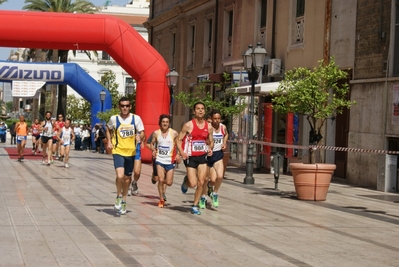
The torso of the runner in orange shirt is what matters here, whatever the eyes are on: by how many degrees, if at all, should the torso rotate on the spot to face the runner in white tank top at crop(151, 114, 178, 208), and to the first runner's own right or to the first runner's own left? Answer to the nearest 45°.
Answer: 0° — they already face them

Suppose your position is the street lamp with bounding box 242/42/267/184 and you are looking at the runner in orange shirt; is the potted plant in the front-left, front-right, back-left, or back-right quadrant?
back-left

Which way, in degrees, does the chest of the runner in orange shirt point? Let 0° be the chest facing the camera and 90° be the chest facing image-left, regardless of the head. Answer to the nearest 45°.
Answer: approximately 0°

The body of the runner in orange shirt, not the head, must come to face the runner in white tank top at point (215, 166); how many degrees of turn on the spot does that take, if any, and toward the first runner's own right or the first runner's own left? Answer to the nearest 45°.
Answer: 0° — they already face them

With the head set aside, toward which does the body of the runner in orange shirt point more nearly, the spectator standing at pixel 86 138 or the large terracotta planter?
the large terracotta planter

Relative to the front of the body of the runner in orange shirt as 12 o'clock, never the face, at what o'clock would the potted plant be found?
The potted plant is roughly at 11 o'clock from the runner in orange shirt.

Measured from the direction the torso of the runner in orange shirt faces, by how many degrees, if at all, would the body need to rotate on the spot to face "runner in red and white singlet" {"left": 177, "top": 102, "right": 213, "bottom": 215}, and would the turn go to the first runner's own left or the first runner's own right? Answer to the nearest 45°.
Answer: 0° — they already face them

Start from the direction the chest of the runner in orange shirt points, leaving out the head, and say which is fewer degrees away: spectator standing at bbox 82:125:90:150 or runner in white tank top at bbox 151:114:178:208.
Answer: the runner in white tank top

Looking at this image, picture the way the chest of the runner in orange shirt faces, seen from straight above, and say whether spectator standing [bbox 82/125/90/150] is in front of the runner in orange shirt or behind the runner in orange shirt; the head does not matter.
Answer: behind
